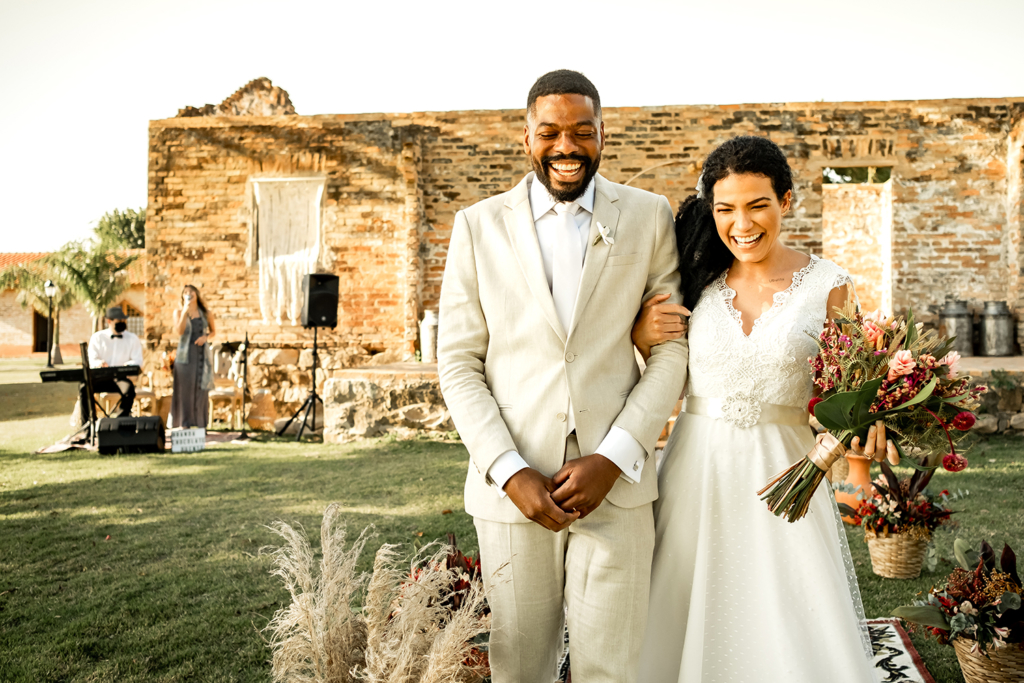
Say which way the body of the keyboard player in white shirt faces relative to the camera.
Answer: toward the camera

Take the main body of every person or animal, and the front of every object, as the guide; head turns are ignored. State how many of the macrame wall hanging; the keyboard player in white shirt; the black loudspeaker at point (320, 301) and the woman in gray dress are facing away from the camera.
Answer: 0

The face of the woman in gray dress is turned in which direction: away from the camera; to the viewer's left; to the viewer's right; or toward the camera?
toward the camera

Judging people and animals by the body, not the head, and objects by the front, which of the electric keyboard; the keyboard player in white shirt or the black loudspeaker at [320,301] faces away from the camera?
the electric keyboard

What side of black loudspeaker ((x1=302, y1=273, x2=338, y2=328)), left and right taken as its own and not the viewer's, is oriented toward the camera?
front

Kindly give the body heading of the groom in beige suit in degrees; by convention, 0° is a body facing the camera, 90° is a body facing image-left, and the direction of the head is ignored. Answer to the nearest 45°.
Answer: approximately 0°

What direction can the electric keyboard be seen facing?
away from the camera

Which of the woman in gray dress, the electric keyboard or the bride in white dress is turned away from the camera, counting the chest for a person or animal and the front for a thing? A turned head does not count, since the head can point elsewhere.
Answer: the electric keyboard

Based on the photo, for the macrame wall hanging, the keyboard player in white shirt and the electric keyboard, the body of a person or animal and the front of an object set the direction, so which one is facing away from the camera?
the electric keyboard

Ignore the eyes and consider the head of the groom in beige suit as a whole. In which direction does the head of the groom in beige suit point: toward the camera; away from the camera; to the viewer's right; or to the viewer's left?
toward the camera

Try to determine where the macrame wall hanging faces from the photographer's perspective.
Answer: facing the viewer

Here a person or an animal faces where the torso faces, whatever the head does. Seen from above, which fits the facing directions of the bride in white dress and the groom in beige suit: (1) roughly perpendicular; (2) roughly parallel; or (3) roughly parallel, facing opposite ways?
roughly parallel

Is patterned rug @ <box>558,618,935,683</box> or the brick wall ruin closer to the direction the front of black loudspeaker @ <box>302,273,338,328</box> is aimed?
the patterned rug

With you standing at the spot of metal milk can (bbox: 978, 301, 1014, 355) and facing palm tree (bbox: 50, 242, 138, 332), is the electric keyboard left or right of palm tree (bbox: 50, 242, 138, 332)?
left

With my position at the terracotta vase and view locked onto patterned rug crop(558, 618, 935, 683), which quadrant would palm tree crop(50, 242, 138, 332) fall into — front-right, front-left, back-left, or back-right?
back-right
